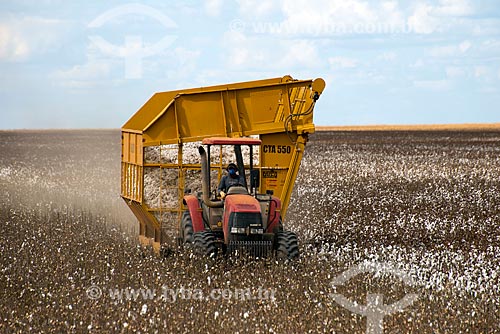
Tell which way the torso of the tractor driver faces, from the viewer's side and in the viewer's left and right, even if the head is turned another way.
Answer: facing the viewer

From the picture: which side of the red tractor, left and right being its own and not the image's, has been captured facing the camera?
front

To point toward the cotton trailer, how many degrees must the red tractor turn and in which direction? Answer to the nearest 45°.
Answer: approximately 180°

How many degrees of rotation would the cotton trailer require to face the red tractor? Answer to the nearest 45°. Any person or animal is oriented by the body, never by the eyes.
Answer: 0° — it already faces it

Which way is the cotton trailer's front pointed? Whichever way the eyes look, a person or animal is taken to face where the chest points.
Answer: toward the camera

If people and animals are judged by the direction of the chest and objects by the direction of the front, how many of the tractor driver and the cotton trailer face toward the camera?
2
